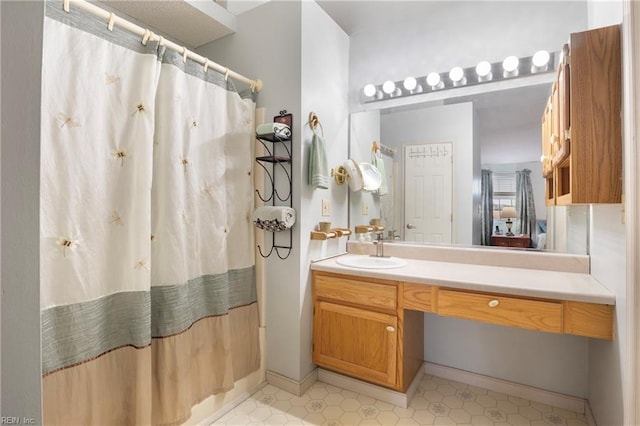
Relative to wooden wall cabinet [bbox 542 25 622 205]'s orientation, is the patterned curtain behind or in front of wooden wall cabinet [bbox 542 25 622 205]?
in front

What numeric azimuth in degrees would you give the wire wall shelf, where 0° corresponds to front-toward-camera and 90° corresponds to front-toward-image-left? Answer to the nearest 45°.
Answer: approximately 45°

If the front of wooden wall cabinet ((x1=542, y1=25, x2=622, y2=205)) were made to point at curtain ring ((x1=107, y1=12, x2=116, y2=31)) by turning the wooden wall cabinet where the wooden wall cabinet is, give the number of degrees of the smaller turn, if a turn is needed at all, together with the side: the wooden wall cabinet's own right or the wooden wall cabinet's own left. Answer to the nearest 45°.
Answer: approximately 45° to the wooden wall cabinet's own left

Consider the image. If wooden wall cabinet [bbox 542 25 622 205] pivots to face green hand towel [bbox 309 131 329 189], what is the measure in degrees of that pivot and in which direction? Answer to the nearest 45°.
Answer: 0° — it already faces it

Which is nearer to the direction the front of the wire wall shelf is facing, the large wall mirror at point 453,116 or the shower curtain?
the shower curtain

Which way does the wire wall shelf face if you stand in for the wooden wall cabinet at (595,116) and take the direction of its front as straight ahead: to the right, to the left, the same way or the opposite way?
to the left

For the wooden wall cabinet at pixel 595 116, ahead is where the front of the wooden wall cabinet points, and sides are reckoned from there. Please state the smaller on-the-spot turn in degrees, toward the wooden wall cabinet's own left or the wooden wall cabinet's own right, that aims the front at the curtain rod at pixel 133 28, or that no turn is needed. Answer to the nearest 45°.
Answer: approximately 45° to the wooden wall cabinet's own left

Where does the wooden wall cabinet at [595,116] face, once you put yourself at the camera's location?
facing to the left of the viewer

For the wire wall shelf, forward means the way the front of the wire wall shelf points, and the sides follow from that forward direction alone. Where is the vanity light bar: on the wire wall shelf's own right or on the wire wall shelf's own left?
on the wire wall shelf's own left

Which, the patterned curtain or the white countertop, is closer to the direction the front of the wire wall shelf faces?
the patterned curtain
